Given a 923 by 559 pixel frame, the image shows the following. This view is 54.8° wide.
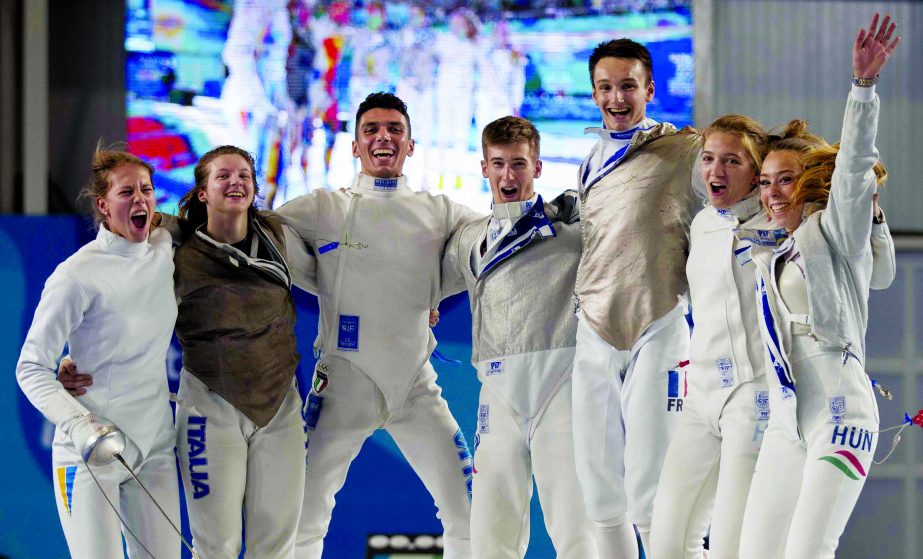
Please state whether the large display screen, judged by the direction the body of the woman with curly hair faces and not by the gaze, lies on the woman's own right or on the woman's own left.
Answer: on the woman's own right

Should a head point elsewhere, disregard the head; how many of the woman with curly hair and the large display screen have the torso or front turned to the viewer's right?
0

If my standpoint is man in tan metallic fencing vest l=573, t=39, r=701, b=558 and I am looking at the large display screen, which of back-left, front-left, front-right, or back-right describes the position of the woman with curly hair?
back-right

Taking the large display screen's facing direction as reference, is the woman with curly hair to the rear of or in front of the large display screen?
in front

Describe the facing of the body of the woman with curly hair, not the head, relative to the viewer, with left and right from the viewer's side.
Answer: facing the viewer and to the left of the viewer

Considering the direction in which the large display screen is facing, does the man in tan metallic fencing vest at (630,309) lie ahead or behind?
ahead

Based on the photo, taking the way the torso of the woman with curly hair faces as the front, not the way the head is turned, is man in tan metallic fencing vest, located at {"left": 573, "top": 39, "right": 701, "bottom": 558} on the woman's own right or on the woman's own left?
on the woman's own right
